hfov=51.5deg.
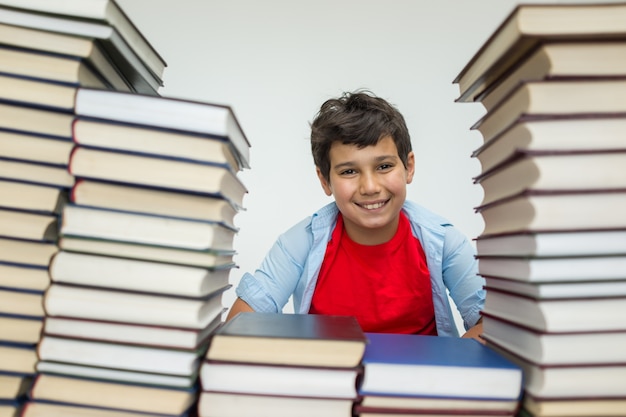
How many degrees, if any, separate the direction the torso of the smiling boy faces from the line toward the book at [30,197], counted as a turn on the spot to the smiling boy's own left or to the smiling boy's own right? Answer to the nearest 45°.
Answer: approximately 45° to the smiling boy's own right

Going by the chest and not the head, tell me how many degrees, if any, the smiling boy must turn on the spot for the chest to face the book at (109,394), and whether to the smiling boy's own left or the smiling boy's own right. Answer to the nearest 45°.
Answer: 0° — they already face it

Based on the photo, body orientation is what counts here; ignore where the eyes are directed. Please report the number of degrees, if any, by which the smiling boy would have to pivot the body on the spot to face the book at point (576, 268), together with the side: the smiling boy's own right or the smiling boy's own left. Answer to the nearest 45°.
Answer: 0° — they already face it

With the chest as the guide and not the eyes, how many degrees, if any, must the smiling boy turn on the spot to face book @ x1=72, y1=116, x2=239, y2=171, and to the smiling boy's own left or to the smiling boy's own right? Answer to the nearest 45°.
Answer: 0° — they already face it

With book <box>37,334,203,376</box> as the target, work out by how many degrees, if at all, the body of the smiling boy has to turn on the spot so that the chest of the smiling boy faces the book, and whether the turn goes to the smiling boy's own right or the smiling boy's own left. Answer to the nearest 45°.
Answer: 0° — they already face it

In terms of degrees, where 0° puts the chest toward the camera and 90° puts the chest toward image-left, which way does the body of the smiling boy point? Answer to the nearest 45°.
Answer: approximately 0°

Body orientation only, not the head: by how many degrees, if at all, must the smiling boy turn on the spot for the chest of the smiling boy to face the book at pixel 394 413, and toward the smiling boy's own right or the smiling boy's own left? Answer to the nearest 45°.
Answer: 0° — they already face it
